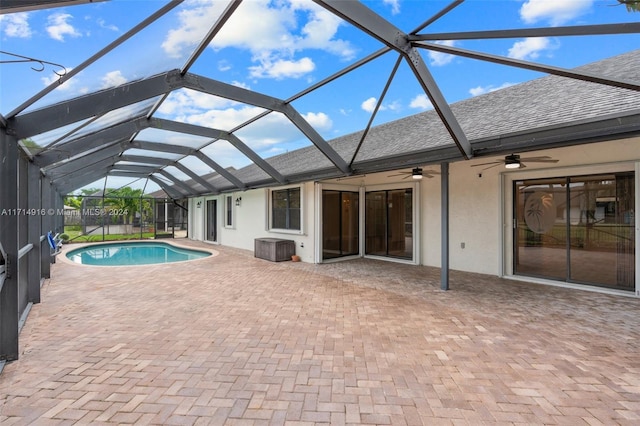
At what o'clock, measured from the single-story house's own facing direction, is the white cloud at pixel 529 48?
The white cloud is roughly at 5 o'clock from the single-story house.
